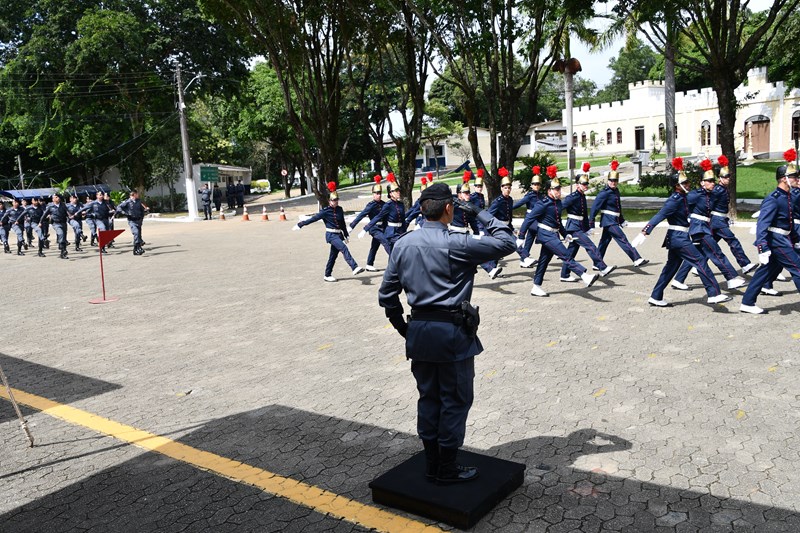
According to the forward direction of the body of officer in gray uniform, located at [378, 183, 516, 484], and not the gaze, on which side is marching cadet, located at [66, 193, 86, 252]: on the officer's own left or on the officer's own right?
on the officer's own left

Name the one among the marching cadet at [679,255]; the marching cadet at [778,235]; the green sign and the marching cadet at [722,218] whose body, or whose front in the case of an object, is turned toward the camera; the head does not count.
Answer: the green sign

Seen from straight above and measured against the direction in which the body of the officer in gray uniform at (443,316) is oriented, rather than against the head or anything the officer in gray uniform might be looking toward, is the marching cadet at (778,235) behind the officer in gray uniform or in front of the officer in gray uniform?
in front
